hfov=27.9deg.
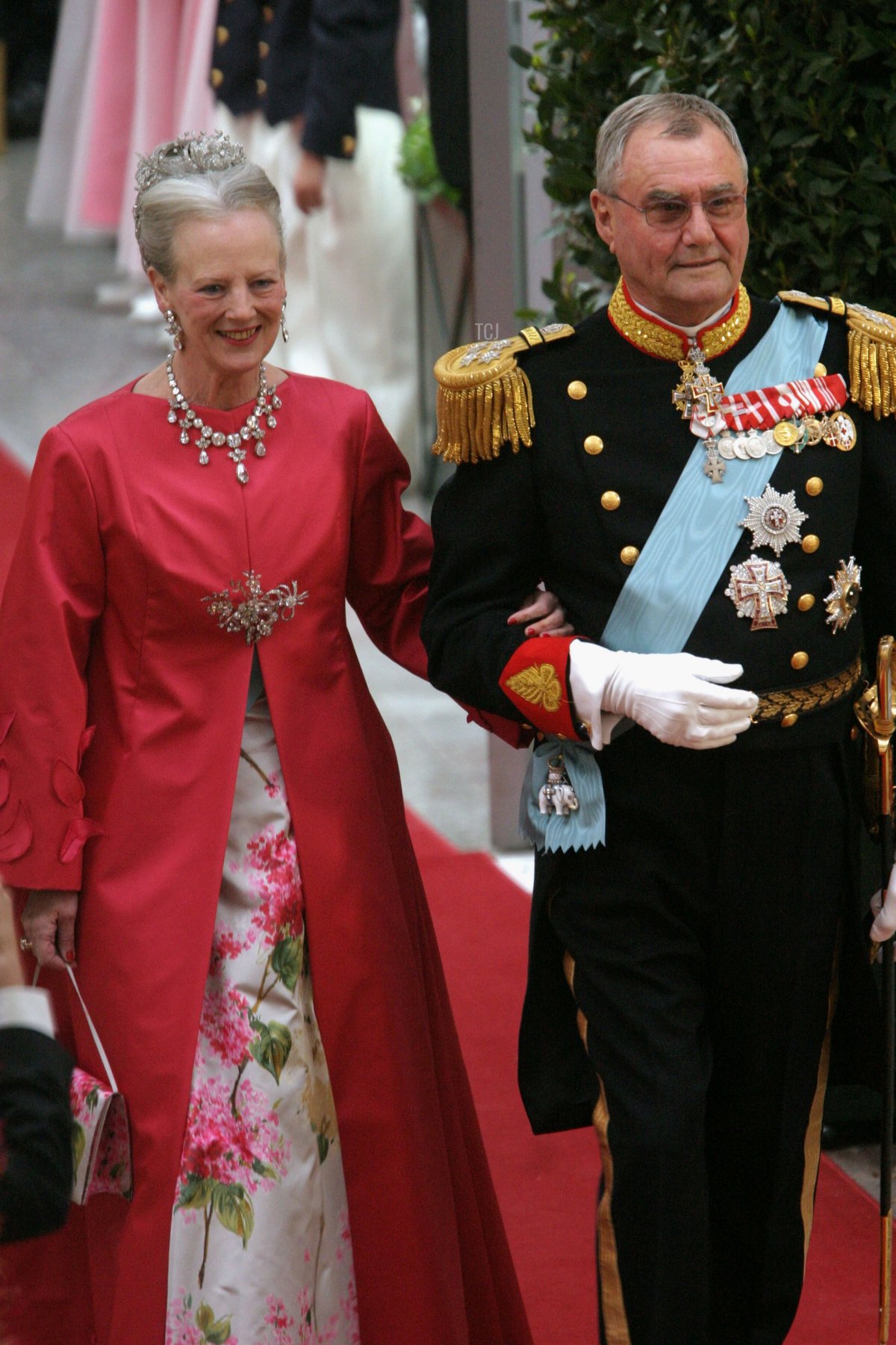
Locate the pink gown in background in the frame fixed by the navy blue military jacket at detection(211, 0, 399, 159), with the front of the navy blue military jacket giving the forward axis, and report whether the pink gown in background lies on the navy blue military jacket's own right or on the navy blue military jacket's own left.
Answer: on the navy blue military jacket's own right

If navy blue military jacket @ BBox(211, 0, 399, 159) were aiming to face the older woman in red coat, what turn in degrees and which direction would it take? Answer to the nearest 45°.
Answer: approximately 45° to its left

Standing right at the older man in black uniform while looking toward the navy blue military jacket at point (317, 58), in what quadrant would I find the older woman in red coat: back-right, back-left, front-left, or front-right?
front-left

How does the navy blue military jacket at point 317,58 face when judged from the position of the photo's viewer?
facing the viewer and to the left of the viewer

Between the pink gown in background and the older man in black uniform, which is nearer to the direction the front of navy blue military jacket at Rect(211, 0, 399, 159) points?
the older man in black uniform

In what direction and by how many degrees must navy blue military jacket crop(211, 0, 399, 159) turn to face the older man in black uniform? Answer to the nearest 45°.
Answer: approximately 45° to its left

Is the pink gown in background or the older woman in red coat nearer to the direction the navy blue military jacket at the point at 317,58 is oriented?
the older woman in red coat
